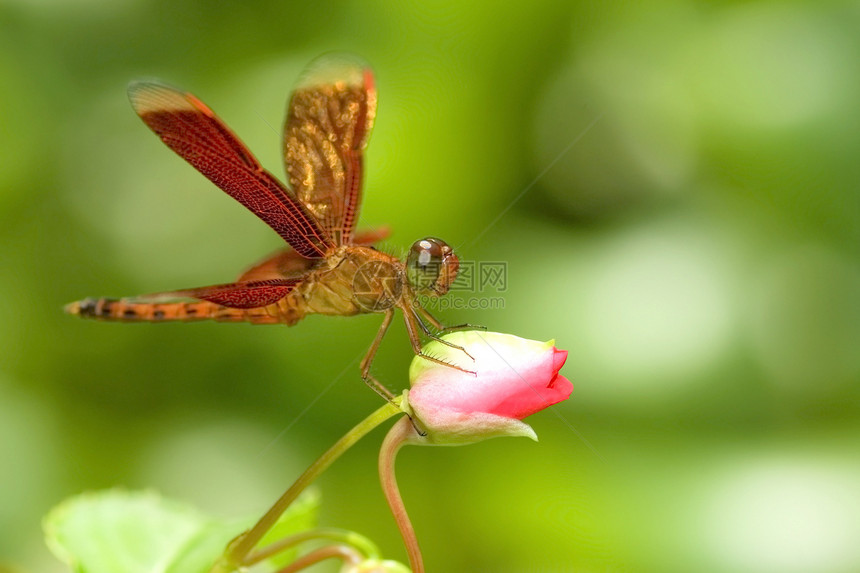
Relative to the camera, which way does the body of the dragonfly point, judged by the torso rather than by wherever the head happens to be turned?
to the viewer's right
